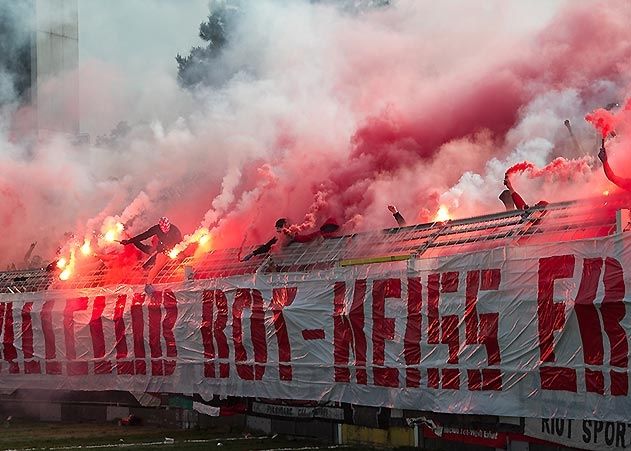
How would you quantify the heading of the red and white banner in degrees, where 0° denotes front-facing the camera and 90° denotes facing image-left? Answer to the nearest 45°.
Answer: approximately 45°

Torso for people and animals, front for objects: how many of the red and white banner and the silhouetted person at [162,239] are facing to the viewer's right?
0
